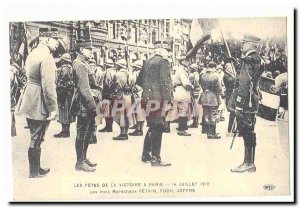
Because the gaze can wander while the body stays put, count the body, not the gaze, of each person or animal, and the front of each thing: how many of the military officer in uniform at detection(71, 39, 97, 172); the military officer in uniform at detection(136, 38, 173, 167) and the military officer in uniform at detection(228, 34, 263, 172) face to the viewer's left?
1

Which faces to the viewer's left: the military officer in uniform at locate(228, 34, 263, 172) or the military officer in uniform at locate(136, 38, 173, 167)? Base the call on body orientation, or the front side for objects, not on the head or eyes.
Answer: the military officer in uniform at locate(228, 34, 263, 172)

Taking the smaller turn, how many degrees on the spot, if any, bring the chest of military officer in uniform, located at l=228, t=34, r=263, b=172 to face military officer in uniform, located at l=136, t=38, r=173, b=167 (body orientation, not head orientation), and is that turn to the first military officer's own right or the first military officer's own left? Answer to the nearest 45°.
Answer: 0° — they already face them

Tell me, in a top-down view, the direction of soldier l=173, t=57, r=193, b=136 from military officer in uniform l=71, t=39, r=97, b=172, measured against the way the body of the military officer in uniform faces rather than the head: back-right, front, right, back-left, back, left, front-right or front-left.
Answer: front

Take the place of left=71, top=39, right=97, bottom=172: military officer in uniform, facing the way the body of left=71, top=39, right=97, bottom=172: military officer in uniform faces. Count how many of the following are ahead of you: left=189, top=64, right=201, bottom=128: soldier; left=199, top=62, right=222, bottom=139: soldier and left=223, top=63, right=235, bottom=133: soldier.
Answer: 3

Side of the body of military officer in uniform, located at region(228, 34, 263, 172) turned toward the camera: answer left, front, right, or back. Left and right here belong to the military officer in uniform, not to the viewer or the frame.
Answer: left

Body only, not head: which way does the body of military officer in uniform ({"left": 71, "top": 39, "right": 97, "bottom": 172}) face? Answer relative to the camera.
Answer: to the viewer's right

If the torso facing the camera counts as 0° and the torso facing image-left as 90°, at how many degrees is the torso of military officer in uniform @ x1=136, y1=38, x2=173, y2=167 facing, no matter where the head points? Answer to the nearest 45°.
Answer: approximately 225°

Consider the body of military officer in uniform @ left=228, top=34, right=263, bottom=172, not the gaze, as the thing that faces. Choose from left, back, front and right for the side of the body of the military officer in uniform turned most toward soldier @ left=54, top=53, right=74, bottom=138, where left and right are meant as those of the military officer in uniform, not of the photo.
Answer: front

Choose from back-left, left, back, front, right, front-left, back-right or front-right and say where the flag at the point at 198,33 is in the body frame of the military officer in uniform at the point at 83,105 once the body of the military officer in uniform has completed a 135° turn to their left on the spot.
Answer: back-right

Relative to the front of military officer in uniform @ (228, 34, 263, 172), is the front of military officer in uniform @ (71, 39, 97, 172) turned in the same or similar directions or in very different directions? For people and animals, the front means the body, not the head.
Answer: very different directions

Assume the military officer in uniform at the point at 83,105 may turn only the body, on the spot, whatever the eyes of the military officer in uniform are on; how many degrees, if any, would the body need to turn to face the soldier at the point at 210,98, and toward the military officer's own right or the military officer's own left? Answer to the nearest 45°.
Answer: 0° — they already face them
